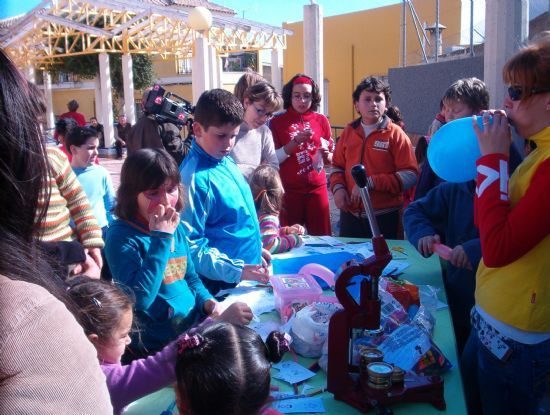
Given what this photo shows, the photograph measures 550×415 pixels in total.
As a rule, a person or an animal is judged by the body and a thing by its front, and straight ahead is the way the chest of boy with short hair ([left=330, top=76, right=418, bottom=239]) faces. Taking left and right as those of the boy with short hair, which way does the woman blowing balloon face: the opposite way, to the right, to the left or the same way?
to the right

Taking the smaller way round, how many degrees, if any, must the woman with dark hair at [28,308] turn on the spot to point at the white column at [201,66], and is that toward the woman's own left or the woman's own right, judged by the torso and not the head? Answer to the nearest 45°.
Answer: approximately 45° to the woman's own left

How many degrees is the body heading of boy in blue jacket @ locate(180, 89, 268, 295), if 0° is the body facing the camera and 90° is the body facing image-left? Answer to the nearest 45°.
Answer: approximately 315°

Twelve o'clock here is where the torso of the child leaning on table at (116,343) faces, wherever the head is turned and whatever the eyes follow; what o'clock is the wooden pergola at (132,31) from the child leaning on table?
The wooden pergola is roughly at 9 o'clock from the child leaning on table.
